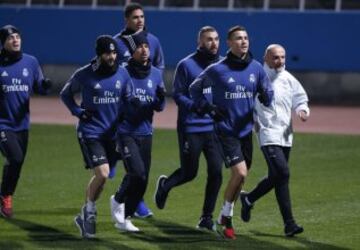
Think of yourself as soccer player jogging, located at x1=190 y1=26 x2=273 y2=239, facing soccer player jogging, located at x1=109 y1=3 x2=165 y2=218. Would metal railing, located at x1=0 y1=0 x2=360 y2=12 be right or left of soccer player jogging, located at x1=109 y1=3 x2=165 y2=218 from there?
right

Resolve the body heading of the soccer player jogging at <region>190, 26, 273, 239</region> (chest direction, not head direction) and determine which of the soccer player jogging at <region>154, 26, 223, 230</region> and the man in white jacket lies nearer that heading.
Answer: the man in white jacket

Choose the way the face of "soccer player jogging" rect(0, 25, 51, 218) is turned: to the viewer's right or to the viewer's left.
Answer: to the viewer's right

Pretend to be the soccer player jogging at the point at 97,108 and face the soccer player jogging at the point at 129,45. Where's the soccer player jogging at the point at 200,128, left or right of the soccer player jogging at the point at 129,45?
right
